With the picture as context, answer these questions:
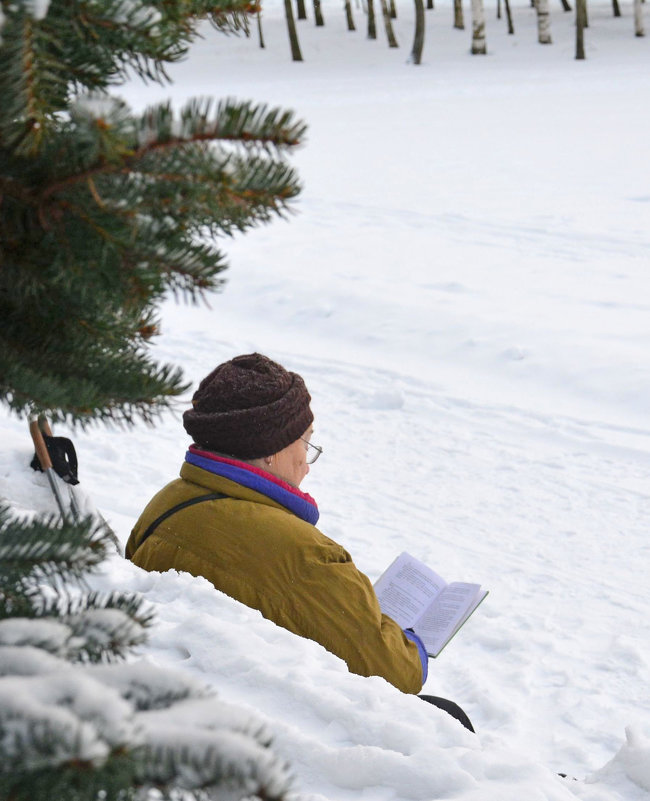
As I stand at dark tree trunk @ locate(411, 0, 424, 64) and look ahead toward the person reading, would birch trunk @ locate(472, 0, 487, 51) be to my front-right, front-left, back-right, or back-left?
back-left

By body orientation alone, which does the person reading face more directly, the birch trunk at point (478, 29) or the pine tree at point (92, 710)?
the birch trunk

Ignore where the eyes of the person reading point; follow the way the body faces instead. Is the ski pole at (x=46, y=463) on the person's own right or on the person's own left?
on the person's own left

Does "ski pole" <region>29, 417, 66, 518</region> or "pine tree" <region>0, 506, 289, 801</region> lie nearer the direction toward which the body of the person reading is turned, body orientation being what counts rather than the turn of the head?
the ski pole

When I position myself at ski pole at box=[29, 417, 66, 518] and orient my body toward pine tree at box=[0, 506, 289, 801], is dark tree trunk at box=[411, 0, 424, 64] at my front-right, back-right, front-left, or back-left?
back-left

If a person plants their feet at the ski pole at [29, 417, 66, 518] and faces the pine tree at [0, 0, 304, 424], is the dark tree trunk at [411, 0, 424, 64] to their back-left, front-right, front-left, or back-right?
back-left

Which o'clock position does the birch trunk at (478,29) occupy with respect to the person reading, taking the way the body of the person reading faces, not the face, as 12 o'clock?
The birch trunk is roughly at 11 o'clock from the person reading.

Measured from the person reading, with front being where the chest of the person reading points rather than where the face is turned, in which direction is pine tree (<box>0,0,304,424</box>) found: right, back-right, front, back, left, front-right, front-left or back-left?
back-right

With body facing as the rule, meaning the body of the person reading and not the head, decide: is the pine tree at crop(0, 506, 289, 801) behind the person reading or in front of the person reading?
behind

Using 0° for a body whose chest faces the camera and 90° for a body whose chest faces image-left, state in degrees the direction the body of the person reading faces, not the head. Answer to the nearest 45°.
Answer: approximately 225°

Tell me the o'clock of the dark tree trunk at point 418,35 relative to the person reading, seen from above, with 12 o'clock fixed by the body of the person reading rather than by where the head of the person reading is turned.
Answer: The dark tree trunk is roughly at 11 o'clock from the person reading.
